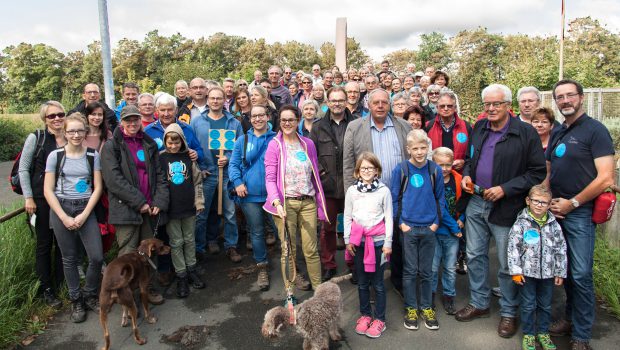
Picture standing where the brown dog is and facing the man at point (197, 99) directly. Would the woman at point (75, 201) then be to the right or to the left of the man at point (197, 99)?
left

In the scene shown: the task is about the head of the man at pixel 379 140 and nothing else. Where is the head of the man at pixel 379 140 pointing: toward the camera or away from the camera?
toward the camera

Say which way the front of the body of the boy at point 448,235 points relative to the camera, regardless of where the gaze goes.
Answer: toward the camera

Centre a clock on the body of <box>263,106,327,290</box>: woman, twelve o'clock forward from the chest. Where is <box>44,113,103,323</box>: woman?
<box>44,113,103,323</box>: woman is roughly at 3 o'clock from <box>263,106,327,290</box>: woman.

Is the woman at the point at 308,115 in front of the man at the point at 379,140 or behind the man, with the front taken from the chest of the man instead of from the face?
behind

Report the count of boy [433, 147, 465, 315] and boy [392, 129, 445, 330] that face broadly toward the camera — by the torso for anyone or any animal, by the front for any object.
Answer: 2

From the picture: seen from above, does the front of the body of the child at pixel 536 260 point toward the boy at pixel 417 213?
no

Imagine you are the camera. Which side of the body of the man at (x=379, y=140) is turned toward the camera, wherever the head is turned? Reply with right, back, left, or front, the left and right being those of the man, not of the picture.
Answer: front

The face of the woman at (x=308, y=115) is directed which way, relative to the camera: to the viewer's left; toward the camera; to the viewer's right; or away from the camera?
toward the camera

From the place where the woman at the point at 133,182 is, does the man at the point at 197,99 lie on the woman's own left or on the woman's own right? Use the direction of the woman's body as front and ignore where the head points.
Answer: on the woman's own left

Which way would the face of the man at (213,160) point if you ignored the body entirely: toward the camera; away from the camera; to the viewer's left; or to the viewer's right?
toward the camera

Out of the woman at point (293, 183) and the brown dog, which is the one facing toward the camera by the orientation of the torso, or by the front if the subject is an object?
the woman

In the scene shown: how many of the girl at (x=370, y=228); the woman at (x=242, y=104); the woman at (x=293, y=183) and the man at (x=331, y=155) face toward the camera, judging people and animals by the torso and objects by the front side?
4

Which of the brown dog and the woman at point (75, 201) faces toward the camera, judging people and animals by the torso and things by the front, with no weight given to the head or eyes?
the woman

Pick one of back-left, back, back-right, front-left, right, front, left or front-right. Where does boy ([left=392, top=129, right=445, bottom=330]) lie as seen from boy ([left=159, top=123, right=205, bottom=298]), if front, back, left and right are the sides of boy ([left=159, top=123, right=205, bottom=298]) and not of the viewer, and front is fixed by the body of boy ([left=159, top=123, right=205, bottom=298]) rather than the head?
front-left

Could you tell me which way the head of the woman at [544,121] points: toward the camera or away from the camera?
toward the camera

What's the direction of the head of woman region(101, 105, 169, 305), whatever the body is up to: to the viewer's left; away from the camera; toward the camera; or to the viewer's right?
toward the camera

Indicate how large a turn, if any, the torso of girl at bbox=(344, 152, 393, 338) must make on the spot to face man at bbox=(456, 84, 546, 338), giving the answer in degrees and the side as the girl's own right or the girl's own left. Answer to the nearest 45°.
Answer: approximately 90° to the girl's own left

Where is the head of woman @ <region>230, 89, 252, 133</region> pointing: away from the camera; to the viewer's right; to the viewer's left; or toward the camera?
toward the camera
